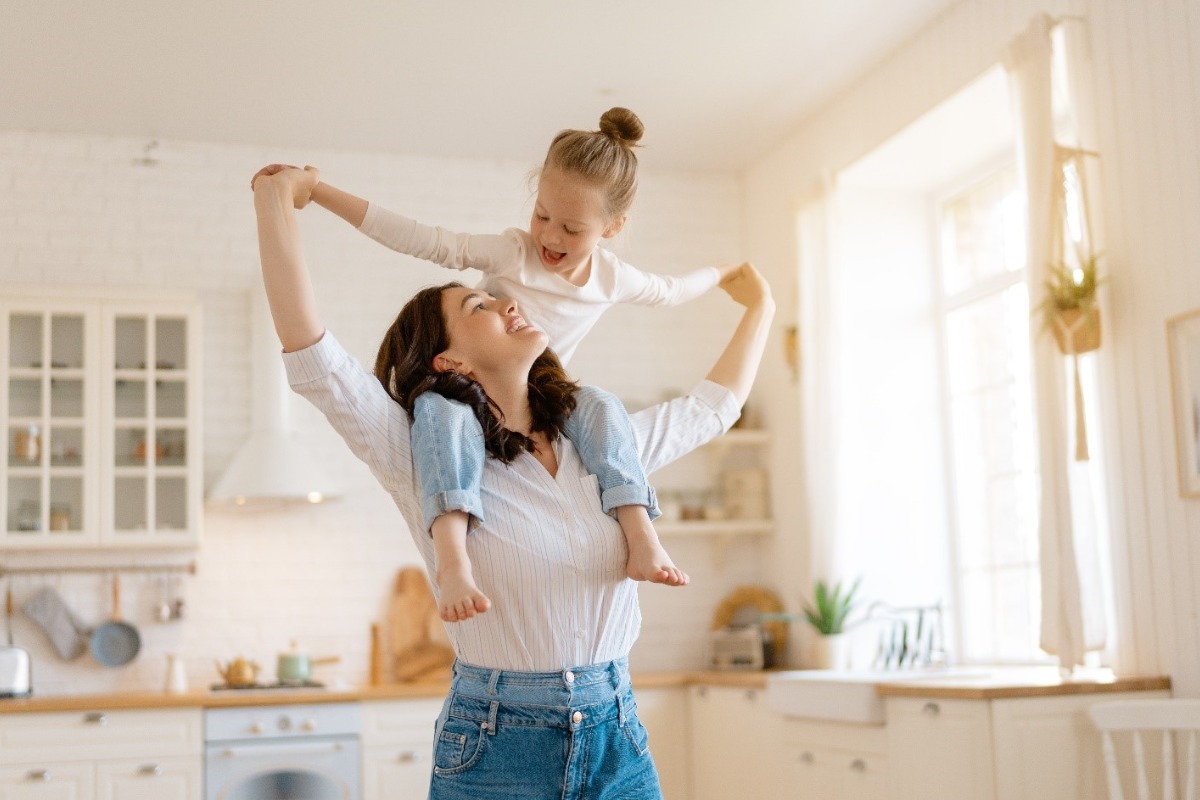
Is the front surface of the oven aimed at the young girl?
yes

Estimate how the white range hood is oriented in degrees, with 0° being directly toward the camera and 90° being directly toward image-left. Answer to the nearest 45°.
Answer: approximately 0°

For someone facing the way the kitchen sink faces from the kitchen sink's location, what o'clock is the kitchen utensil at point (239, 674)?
The kitchen utensil is roughly at 2 o'clock from the kitchen sink.

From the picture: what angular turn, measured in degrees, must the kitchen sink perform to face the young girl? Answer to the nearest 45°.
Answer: approximately 45° to its left

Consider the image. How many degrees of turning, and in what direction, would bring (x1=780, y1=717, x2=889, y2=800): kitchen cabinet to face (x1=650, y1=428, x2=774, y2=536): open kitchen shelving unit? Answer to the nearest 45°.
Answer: approximately 135° to its right

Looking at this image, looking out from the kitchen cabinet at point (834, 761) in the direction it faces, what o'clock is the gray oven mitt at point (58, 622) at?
The gray oven mitt is roughly at 2 o'clock from the kitchen cabinet.

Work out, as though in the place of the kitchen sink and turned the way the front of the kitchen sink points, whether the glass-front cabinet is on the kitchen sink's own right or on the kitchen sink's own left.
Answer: on the kitchen sink's own right

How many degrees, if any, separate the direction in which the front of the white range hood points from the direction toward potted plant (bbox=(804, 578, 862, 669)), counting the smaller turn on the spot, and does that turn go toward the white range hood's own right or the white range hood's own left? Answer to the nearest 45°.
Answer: approximately 90° to the white range hood's own left
